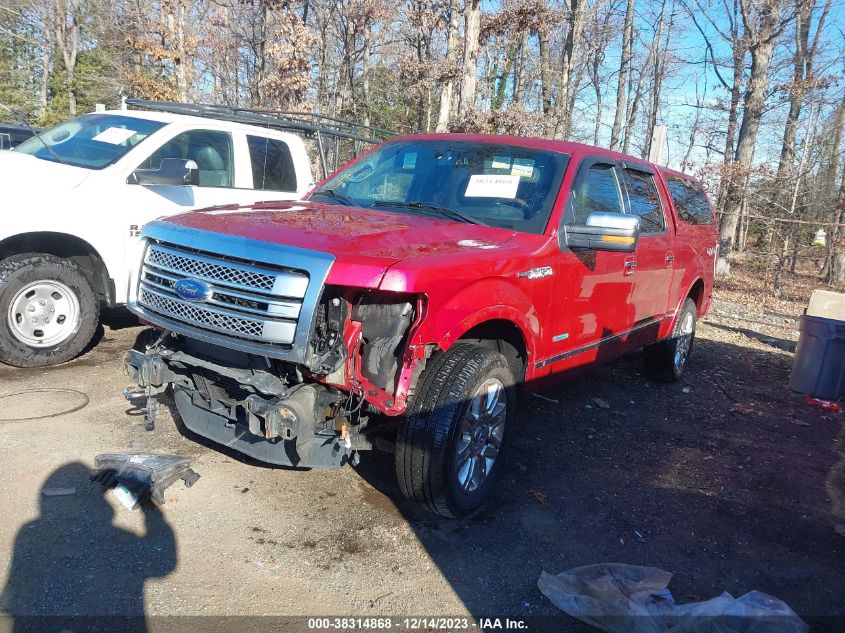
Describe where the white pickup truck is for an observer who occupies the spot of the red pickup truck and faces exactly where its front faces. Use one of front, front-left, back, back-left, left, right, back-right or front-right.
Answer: right

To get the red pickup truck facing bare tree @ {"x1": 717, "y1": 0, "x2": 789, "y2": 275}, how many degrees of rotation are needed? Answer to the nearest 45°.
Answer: approximately 180°

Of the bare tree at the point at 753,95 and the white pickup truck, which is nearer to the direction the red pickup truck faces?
the white pickup truck

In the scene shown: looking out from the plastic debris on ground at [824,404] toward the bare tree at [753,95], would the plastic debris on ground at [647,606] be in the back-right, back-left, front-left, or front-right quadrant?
back-left

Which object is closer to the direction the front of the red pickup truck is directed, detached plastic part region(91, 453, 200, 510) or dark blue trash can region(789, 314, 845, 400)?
the detached plastic part

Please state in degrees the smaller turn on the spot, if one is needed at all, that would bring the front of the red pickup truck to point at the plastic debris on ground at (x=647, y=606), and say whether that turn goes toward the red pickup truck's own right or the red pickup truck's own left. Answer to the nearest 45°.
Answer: approximately 90° to the red pickup truck's own left

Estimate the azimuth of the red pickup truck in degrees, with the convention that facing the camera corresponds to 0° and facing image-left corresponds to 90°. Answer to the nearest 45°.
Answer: approximately 45°

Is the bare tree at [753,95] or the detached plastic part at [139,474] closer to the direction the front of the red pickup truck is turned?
the detached plastic part
